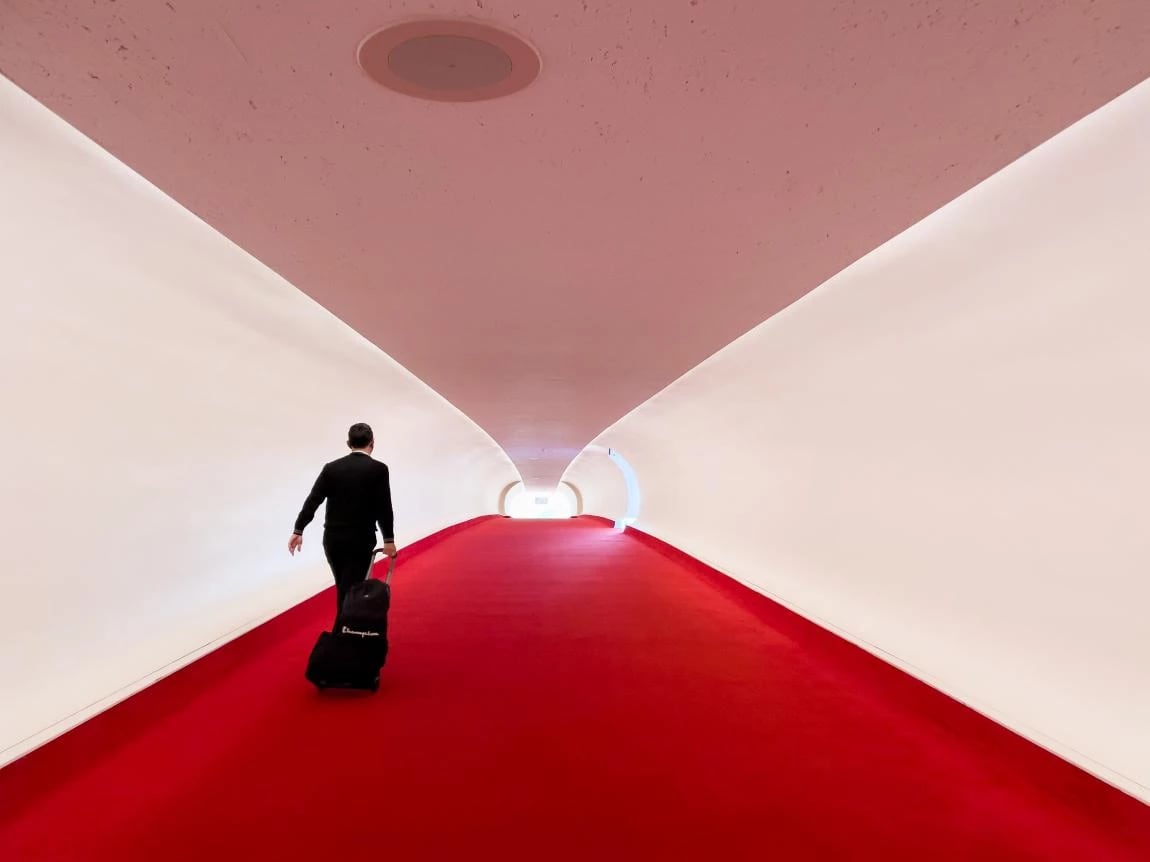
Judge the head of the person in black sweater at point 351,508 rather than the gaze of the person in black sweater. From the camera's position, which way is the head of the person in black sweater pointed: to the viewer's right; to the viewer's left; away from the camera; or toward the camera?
away from the camera

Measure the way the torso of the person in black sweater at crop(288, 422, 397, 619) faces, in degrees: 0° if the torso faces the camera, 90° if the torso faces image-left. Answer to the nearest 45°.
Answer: approximately 180°
